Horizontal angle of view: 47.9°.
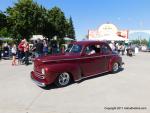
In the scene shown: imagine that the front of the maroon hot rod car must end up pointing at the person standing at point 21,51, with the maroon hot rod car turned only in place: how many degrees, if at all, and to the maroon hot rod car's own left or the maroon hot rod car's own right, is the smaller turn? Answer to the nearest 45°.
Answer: approximately 90° to the maroon hot rod car's own right

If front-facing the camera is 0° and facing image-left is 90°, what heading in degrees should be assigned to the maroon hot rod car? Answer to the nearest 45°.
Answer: approximately 45°

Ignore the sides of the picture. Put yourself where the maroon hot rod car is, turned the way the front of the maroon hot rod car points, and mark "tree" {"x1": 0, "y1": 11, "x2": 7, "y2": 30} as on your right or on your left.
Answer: on your right
